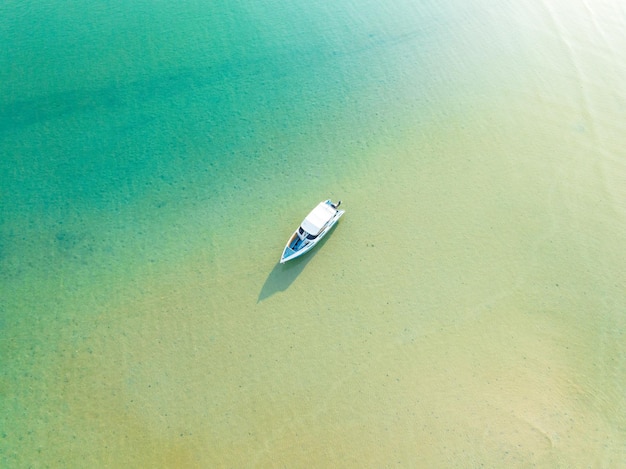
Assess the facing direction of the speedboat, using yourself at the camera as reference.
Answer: facing the viewer and to the left of the viewer
